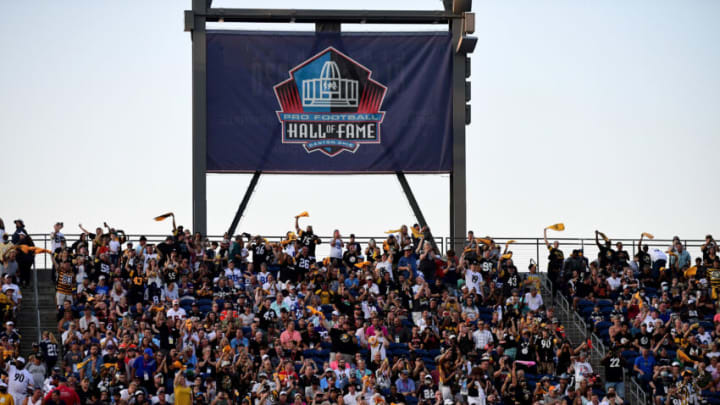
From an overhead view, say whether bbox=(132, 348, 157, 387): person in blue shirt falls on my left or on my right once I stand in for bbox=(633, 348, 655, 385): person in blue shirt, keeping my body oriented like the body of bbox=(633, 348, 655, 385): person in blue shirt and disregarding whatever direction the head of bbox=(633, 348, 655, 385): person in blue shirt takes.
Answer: on my right

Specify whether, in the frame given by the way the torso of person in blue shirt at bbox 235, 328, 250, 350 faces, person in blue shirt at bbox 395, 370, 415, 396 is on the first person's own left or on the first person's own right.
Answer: on the first person's own left

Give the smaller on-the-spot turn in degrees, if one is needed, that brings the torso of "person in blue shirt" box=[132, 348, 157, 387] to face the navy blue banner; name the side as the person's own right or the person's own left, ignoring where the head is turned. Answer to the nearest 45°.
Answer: approximately 135° to the person's own left

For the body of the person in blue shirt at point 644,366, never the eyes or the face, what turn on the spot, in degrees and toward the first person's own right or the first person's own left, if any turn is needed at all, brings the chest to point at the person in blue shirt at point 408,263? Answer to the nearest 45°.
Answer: approximately 90° to the first person's own right

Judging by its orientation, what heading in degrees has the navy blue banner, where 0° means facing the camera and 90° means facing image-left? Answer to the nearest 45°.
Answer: approximately 0°

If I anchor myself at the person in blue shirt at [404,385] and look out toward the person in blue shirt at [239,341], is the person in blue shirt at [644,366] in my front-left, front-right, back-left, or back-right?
back-right

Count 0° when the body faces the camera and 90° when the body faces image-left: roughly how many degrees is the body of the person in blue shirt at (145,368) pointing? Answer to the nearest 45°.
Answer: approximately 0°

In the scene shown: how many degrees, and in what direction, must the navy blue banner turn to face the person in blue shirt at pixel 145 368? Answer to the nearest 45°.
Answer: approximately 45° to its right
